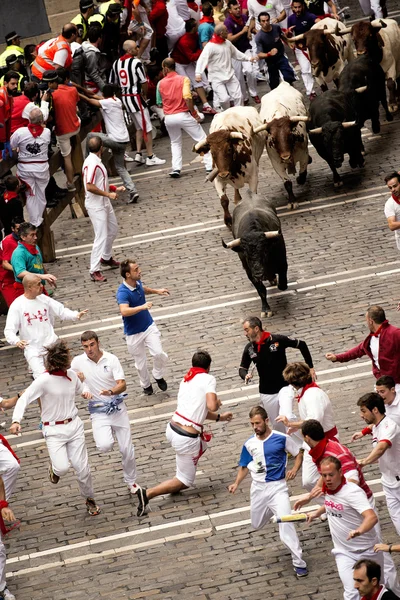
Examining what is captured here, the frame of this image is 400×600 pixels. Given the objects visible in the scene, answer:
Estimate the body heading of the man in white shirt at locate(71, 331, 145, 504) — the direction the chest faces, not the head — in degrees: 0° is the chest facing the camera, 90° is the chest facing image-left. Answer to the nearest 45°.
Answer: approximately 0°

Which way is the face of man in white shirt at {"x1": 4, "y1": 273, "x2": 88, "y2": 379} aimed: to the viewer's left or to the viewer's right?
to the viewer's right

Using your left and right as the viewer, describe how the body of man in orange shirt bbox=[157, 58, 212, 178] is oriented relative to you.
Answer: facing away from the viewer

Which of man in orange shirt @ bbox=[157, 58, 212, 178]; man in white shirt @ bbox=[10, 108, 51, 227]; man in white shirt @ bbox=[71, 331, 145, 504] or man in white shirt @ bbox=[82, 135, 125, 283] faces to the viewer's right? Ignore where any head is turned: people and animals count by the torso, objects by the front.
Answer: man in white shirt @ bbox=[82, 135, 125, 283]

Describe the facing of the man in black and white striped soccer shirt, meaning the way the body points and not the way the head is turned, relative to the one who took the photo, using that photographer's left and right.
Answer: facing away from the viewer and to the right of the viewer

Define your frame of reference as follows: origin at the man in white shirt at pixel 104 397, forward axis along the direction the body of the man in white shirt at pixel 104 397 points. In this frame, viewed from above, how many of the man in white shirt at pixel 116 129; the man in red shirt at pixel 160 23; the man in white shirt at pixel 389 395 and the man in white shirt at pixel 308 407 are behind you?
2

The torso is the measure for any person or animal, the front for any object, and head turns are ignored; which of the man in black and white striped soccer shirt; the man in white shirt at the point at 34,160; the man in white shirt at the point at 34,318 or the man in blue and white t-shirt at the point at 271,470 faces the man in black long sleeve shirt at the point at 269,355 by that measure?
the man in white shirt at the point at 34,318

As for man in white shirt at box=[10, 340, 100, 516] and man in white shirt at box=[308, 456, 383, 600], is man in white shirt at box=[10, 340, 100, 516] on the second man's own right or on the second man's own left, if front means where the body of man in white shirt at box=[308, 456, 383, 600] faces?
on the second man's own right

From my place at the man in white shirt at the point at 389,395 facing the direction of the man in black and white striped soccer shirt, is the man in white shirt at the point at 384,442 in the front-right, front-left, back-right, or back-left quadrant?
back-left
